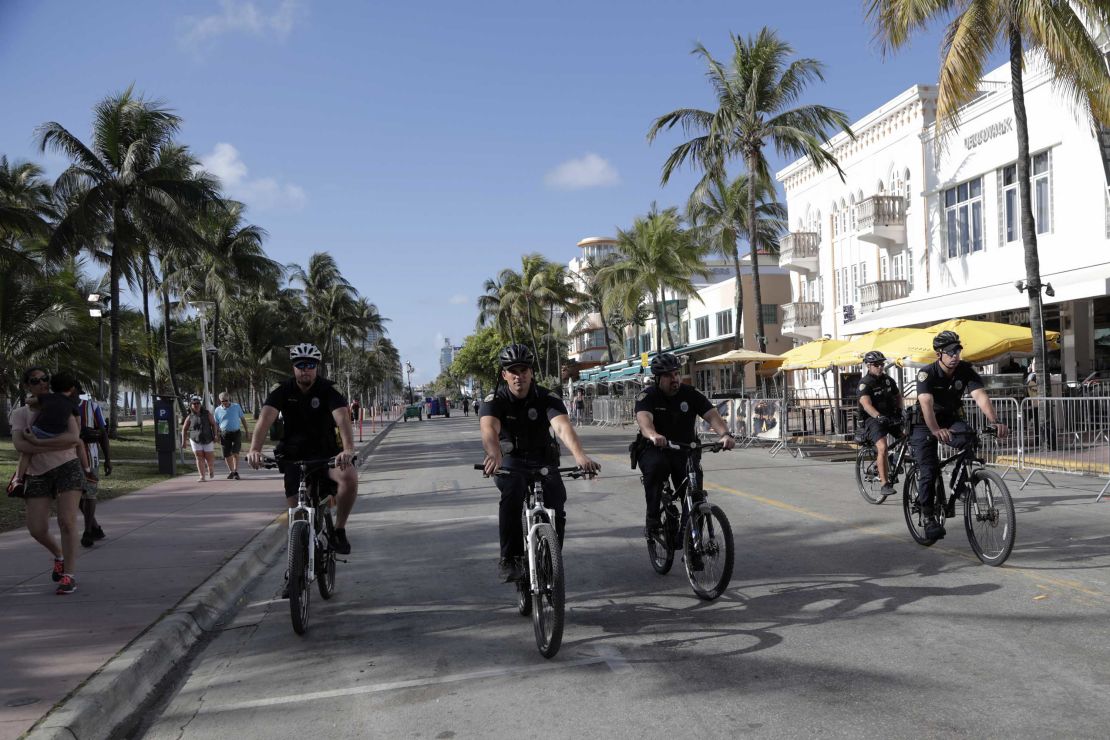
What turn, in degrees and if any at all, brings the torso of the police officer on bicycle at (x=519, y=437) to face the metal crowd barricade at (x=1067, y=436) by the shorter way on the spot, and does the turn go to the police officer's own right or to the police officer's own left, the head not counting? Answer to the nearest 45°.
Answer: approximately 135° to the police officer's own left

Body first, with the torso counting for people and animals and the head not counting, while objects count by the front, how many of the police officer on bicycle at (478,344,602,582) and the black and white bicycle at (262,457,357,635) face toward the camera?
2

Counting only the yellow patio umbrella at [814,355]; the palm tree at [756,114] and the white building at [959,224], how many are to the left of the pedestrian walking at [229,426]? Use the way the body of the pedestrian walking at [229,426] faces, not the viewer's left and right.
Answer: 3

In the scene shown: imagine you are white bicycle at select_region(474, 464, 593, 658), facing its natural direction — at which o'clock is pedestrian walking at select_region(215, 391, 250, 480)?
The pedestrian walking is roughly at 5 o'clock from the white bicycle.

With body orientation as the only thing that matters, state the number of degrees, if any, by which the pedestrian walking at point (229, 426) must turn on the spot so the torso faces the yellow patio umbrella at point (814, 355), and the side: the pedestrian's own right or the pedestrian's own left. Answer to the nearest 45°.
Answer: approximately 90° to the pedestrian's own left

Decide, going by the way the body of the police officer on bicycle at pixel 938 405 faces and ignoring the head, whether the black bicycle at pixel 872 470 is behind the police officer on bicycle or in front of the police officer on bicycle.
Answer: behind

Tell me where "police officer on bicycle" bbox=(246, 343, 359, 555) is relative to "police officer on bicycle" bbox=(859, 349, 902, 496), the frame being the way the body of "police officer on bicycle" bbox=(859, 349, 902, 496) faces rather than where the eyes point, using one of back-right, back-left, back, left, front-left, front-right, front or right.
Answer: right

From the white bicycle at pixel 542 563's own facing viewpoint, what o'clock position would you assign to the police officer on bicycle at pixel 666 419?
The police officer on bicycle is roughly at 7 o'clock from the white bicycle.

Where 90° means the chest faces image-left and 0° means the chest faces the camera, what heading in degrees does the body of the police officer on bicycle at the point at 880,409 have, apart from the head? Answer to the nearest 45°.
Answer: approximately 315°

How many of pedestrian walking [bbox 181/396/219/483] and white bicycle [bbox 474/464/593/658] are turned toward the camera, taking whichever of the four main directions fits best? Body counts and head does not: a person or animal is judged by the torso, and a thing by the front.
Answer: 2

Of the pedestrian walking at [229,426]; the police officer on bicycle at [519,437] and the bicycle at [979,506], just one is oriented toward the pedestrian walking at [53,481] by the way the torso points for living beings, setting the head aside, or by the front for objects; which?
the pedestrian walking at [229,426]
